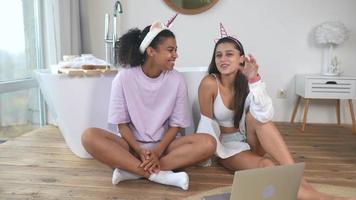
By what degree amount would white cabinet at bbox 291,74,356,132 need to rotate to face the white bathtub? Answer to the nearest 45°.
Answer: approximately 45° to its right

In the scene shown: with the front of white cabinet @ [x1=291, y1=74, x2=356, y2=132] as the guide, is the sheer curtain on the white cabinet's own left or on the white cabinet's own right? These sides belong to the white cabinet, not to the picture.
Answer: on the white cabinet's own right

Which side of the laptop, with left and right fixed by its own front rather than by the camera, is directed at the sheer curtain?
front

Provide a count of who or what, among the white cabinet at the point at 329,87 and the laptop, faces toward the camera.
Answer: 1

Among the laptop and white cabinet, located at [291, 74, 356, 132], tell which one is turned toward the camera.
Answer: the white cabinet

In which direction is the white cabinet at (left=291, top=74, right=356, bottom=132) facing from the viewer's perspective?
toward the camera

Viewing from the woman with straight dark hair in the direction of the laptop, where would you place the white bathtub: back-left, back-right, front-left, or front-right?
back-right

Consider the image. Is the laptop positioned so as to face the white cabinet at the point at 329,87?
no

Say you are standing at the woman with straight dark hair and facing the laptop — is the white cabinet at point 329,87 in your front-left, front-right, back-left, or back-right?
back-left

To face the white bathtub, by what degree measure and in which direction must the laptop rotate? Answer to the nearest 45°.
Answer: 0° — it already faces it

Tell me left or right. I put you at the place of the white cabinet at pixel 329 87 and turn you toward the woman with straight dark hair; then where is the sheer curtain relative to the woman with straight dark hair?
right

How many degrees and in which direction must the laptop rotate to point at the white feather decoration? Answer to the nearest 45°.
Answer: approximately 45° to its right

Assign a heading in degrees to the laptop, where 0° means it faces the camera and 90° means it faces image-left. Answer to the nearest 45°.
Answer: approximately 135°
